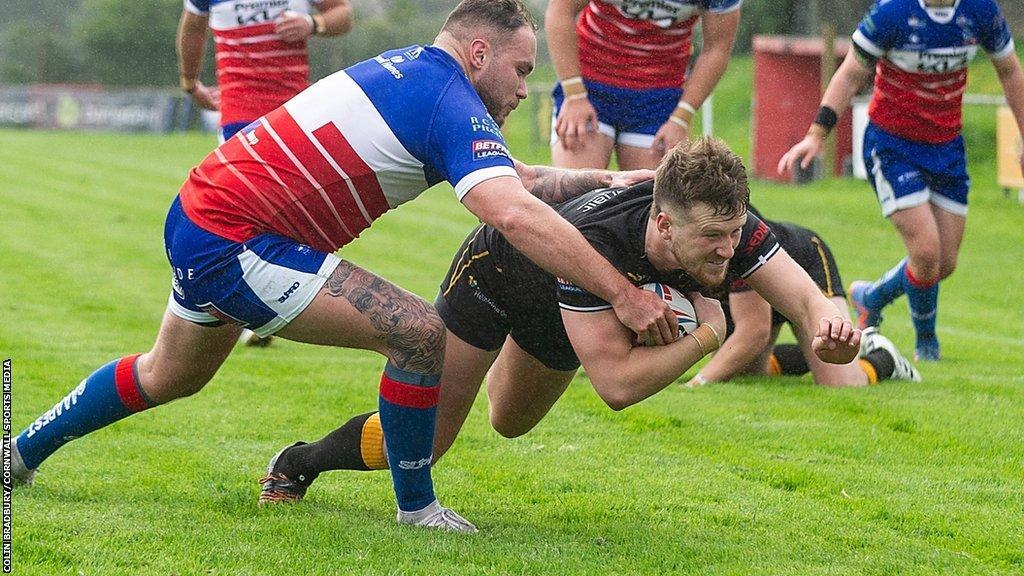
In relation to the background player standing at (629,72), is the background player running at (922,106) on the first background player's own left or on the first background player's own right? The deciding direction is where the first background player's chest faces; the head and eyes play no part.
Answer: on the first background player's own left

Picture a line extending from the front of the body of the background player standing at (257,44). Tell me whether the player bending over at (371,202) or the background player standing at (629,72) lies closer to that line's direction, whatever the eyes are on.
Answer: the player bending over

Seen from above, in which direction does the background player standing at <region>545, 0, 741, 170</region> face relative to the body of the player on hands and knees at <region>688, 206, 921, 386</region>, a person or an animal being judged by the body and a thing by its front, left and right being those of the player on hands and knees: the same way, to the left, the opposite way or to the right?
to the left

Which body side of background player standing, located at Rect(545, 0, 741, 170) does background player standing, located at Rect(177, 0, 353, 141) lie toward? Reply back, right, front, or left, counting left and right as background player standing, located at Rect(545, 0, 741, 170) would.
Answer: right

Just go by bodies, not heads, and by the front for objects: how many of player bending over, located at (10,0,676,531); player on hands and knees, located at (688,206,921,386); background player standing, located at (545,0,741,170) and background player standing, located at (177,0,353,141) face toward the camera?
2

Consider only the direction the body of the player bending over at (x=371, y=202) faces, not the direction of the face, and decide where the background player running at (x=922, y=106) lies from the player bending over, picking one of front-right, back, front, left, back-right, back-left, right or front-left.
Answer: front-left

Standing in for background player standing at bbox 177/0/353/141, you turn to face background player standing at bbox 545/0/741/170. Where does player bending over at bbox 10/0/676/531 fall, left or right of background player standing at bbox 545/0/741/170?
right

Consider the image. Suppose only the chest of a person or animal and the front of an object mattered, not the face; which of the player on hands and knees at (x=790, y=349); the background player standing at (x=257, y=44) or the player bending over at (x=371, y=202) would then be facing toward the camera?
the background player standing

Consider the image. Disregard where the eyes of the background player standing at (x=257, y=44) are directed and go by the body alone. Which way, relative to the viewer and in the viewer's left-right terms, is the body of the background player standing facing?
facing the viewer

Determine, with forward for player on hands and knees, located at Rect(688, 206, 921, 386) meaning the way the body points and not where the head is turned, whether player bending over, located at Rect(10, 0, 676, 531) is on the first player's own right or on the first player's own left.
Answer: on the first player's own left

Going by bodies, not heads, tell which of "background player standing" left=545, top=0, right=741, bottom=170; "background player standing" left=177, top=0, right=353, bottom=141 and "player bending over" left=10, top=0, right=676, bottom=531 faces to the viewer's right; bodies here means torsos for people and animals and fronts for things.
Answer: the player bending over

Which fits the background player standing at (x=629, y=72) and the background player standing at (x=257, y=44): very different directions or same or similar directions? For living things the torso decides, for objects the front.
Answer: same or similar directions

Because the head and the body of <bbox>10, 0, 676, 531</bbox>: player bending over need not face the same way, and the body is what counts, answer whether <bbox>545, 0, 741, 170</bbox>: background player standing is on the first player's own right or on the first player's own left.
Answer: on the first player's own left

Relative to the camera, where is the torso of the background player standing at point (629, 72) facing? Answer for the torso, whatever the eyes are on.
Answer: toward the camera

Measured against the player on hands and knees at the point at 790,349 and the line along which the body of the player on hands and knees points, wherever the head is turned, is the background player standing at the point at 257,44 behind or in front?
in front

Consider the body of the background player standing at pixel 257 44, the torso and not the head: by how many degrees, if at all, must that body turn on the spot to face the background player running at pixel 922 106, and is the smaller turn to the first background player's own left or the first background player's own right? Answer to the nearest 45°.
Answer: approximately 90° to the first background player's own left

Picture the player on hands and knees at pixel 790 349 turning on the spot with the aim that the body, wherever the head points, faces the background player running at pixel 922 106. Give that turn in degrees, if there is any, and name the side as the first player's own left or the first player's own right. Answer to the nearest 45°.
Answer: approximately 90° to the first player's own right

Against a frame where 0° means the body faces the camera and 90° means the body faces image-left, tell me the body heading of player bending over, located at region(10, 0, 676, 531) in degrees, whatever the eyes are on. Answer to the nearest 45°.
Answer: approximately 270°

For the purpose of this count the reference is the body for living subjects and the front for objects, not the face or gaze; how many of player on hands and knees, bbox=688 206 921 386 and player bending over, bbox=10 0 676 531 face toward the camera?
0

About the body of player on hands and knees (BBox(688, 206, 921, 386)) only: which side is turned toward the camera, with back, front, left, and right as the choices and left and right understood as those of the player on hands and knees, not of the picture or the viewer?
left

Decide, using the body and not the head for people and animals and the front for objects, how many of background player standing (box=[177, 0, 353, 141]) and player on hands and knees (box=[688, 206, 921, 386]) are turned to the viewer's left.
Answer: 1
